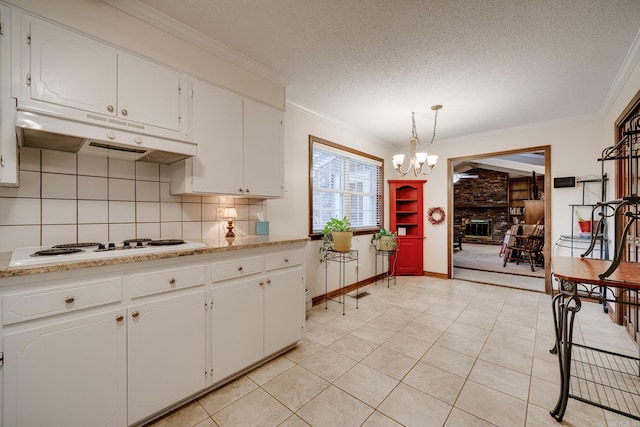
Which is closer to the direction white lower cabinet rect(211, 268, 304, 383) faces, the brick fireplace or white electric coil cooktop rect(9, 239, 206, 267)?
the brick fireplace

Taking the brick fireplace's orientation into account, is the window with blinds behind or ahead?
ahead

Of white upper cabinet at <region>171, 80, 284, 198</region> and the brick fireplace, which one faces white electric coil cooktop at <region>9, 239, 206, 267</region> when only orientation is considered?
the brick fireplace

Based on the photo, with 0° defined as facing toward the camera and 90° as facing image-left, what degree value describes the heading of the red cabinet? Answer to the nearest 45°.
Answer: approximately 0°

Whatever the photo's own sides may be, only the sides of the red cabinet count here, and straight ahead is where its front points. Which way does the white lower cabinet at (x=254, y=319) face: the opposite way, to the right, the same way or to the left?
to the left

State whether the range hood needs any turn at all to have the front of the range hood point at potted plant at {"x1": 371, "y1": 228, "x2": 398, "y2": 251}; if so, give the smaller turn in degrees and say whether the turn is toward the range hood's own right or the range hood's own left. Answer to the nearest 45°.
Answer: approximately 45° to the range hood's own left

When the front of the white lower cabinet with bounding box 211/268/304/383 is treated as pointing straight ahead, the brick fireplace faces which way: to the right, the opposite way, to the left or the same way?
to the right

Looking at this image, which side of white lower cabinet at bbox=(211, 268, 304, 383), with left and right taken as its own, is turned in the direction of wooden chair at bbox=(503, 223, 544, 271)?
left

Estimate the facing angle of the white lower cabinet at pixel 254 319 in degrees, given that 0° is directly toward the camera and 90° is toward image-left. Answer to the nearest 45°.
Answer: approximately 315°

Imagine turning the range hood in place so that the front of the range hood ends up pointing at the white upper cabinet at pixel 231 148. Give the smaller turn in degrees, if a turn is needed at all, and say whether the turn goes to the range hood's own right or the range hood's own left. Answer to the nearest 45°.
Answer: approximately 45° to the range hood's own left

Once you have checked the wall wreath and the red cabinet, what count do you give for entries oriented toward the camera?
2

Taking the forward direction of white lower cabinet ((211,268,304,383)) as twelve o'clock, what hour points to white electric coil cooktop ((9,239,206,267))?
The white electric coil cooktop is roughly at 4 o'clock from the white lower cabinet.
